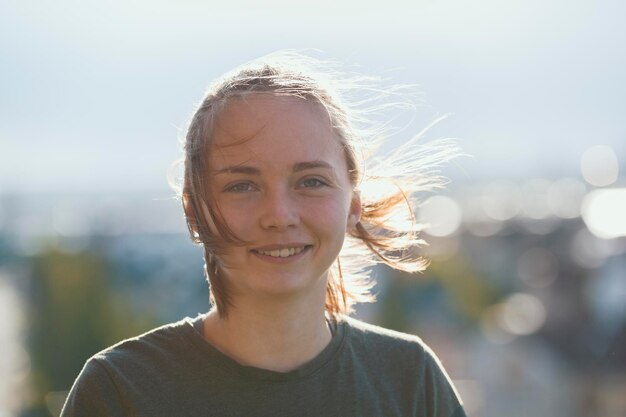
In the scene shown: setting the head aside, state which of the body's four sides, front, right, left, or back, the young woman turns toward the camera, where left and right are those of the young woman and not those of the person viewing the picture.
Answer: front
